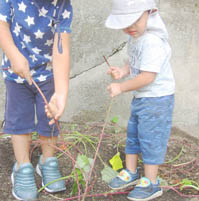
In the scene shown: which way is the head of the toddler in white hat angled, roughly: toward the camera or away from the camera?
toward the camera

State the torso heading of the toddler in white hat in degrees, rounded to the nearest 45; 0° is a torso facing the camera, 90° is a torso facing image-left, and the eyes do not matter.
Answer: approximately 45°
